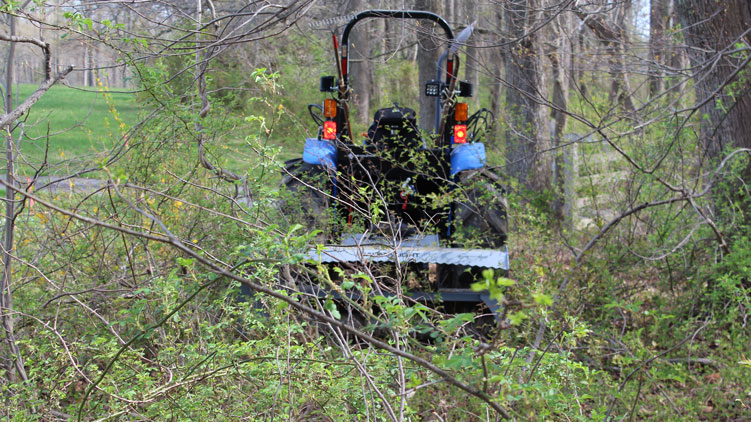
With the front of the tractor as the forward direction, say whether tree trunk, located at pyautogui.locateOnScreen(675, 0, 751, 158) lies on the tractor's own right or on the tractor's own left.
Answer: on the tractor's own right

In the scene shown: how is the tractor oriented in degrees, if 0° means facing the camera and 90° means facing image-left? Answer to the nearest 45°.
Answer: approximately 180°

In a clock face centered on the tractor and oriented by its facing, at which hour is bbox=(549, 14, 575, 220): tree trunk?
The tree trunk is roughly at 1 o'clock from the tractor.

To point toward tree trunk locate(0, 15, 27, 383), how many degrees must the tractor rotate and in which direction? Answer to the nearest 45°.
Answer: approximately 135° to its left

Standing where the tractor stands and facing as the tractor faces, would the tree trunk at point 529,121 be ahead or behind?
ahead
